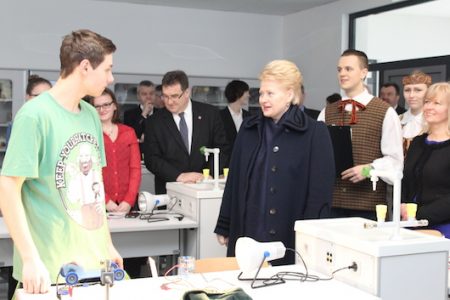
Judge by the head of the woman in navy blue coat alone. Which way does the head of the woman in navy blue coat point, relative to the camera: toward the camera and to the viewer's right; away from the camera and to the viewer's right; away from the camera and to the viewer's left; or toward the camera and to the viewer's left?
toward the camera and to the viewer's left

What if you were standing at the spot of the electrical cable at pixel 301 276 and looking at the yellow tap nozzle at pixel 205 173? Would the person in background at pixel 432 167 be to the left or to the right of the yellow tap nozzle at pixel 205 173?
right

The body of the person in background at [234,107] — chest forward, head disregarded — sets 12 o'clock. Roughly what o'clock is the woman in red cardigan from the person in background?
The woman in red cardigan is roughly at 2 o'clock from the person in background.

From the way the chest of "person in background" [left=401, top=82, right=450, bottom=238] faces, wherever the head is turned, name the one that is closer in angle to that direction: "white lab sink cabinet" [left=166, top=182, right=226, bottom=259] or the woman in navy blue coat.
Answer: the woman in navy blue coat

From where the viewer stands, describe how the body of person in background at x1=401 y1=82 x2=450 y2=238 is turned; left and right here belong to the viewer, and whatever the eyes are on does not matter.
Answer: facing the viewer and to the left of the viewer

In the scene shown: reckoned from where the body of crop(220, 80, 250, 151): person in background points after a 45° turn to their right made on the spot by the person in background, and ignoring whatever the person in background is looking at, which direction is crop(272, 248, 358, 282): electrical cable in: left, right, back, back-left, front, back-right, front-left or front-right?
front

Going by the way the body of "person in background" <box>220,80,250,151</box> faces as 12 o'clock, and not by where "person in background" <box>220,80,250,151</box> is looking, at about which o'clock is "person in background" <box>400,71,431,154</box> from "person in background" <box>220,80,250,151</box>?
"person in background" <box>400,71,431,154</box> is roughly at 12 o'clock from "person in background" <box>220,80,250,151</box>.

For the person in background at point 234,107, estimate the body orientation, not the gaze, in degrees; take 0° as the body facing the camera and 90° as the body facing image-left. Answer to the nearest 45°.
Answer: approximately 315°

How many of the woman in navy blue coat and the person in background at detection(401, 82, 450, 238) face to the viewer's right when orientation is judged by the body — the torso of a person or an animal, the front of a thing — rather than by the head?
0

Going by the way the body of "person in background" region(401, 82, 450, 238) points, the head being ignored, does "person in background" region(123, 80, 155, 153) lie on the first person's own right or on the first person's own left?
on the first person's own right

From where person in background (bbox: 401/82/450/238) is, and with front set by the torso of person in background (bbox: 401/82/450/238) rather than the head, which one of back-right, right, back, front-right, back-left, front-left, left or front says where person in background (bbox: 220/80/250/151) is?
right

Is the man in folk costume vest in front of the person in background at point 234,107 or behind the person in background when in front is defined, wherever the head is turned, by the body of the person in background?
in front
